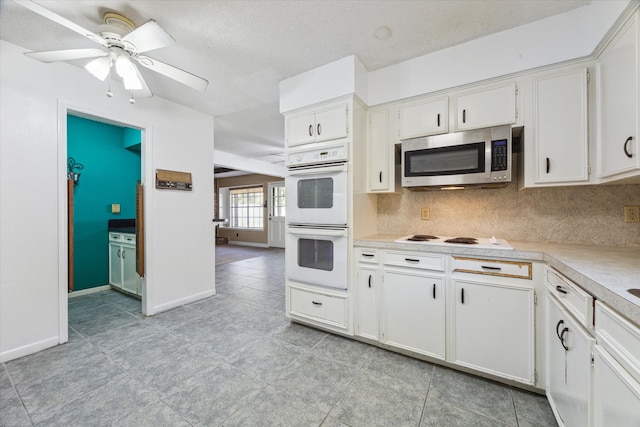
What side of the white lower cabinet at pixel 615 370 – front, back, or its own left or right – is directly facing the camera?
left

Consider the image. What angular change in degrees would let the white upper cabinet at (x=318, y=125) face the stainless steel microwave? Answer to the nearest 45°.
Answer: approximately 135° to its left

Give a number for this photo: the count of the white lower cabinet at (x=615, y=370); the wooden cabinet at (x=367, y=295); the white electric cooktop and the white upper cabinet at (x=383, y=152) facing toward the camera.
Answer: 3

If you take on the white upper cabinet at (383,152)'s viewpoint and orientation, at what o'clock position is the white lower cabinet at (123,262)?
The white lower cabinet is roughly at 3 o'clock from the white upper cabinet.

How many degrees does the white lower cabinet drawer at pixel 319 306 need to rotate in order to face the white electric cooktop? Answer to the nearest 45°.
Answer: approximately 135° to its left

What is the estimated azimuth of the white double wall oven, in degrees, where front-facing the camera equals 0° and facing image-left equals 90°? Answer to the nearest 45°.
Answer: approximately 45°
